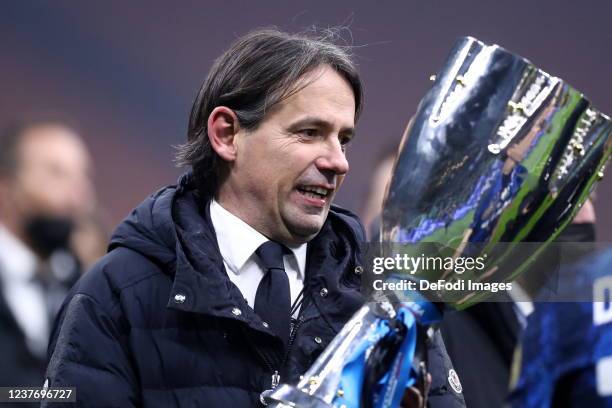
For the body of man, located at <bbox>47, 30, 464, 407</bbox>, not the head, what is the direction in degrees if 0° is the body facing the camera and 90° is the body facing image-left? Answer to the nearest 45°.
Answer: approximately 315°

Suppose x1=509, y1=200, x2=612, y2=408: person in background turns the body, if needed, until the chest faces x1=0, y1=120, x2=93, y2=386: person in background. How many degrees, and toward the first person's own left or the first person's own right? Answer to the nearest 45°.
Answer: approximately 45° to the first person's own left

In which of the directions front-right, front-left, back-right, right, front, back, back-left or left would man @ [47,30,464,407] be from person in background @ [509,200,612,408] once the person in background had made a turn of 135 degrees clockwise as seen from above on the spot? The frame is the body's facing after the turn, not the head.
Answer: back

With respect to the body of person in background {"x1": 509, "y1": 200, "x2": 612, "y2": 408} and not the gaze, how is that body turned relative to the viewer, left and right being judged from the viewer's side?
facing away from the viewer

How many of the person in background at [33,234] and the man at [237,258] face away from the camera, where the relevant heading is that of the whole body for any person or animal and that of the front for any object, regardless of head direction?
0

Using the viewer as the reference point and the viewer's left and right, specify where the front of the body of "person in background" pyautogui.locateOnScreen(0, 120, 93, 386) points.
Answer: facing the viewer and to the right of the viewer
